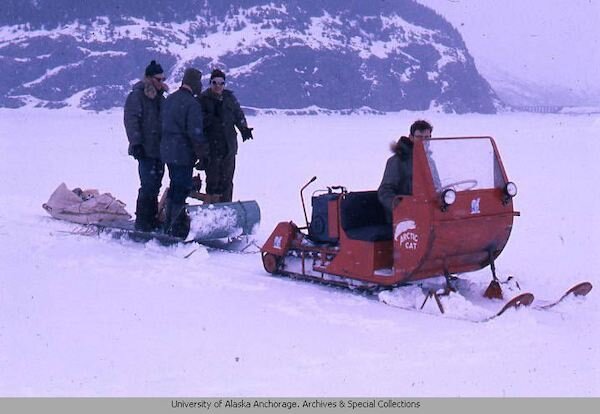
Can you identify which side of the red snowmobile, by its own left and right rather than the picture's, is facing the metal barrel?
back

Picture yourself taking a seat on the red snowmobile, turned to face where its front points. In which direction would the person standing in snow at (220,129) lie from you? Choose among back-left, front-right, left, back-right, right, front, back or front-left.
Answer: back

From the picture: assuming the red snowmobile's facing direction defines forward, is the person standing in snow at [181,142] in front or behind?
behind

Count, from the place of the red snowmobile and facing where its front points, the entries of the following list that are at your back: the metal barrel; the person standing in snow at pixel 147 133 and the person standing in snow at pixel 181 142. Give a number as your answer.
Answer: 3

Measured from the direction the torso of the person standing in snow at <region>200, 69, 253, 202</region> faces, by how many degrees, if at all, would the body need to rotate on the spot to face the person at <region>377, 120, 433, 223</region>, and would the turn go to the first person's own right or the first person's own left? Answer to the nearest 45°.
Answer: approximately 45° to the first person's own left

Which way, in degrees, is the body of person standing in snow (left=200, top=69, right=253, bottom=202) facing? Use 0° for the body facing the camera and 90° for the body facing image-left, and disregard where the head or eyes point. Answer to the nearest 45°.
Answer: approximately 0°

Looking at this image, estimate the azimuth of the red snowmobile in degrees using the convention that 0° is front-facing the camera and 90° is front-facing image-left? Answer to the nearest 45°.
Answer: approximately 315°

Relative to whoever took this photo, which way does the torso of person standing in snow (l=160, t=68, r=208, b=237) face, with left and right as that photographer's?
facing away from the viewer and to the right of the viewer

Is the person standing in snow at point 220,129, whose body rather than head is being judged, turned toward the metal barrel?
yes

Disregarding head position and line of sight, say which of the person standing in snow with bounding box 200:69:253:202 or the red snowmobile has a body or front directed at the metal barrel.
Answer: the person standing in snow

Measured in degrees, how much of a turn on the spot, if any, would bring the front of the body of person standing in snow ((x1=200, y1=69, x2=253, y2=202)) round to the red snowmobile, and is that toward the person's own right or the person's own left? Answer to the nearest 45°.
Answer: approximately 45° to the person's own left
